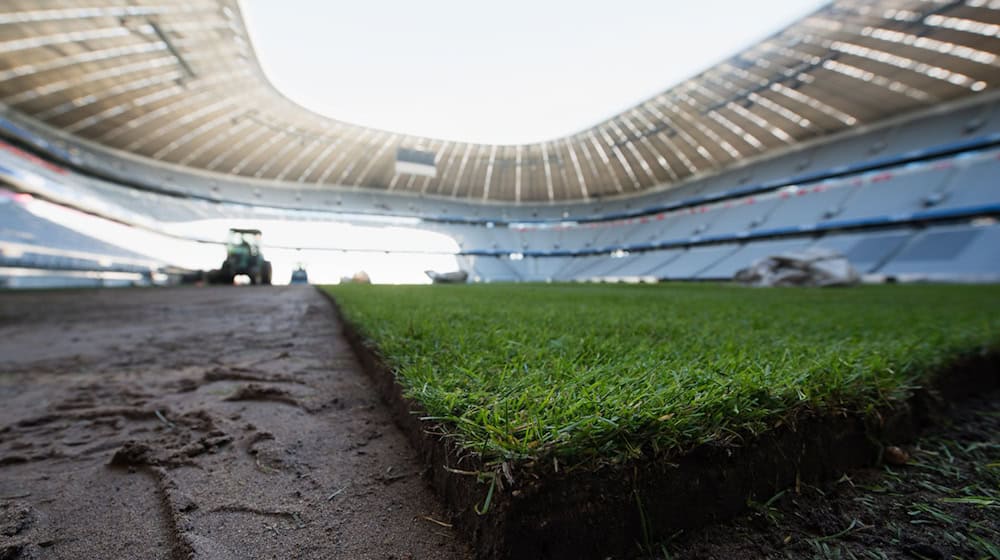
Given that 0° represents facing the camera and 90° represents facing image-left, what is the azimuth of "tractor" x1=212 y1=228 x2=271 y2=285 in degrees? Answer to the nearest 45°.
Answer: approximately 0°
